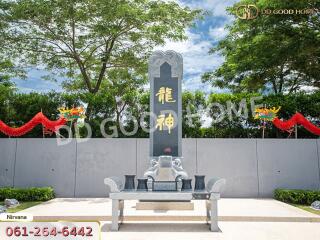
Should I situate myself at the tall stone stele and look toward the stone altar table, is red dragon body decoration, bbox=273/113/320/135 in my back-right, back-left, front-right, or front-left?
back-left

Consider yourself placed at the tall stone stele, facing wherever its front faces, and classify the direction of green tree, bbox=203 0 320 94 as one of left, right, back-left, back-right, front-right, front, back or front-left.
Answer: back-left

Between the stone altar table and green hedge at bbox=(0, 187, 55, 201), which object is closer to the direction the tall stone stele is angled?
the stone altar table

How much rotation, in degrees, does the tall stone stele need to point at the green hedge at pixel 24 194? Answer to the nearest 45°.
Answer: approximately 90° to its right

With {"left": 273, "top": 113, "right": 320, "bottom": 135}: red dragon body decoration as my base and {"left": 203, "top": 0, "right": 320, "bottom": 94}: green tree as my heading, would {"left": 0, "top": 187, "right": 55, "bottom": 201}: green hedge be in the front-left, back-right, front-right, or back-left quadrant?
back-left

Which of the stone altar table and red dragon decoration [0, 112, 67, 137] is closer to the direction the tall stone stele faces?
the stone altar table

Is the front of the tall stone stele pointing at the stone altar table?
yes

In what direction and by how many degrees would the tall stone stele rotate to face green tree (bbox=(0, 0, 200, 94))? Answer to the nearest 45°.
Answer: approximately 135° to its right

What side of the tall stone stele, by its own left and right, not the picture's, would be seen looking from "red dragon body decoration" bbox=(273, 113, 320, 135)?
left

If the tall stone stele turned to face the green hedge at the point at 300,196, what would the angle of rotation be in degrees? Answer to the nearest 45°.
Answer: approximately 90° to its left

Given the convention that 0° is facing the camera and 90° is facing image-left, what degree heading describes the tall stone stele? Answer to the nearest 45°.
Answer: approximately 0°

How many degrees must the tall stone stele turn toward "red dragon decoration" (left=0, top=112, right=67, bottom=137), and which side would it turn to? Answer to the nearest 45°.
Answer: approximately 90° to its right
